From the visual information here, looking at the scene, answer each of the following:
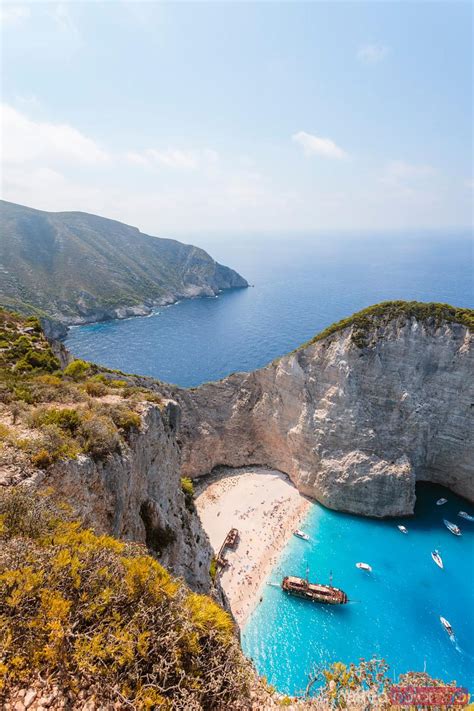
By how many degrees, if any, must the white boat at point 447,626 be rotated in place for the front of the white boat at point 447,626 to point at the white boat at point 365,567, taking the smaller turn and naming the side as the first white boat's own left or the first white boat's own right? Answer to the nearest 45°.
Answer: approximately 45° to the first white boat's own left

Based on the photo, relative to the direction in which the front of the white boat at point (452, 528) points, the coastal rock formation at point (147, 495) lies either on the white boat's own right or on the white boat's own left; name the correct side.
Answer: on the white boat's own left

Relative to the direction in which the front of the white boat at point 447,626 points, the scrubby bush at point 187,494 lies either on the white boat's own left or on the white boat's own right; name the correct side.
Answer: on the white boat's own left

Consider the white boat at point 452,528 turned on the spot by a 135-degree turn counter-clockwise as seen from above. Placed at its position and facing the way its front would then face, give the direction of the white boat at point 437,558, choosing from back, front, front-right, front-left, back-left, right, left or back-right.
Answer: front
